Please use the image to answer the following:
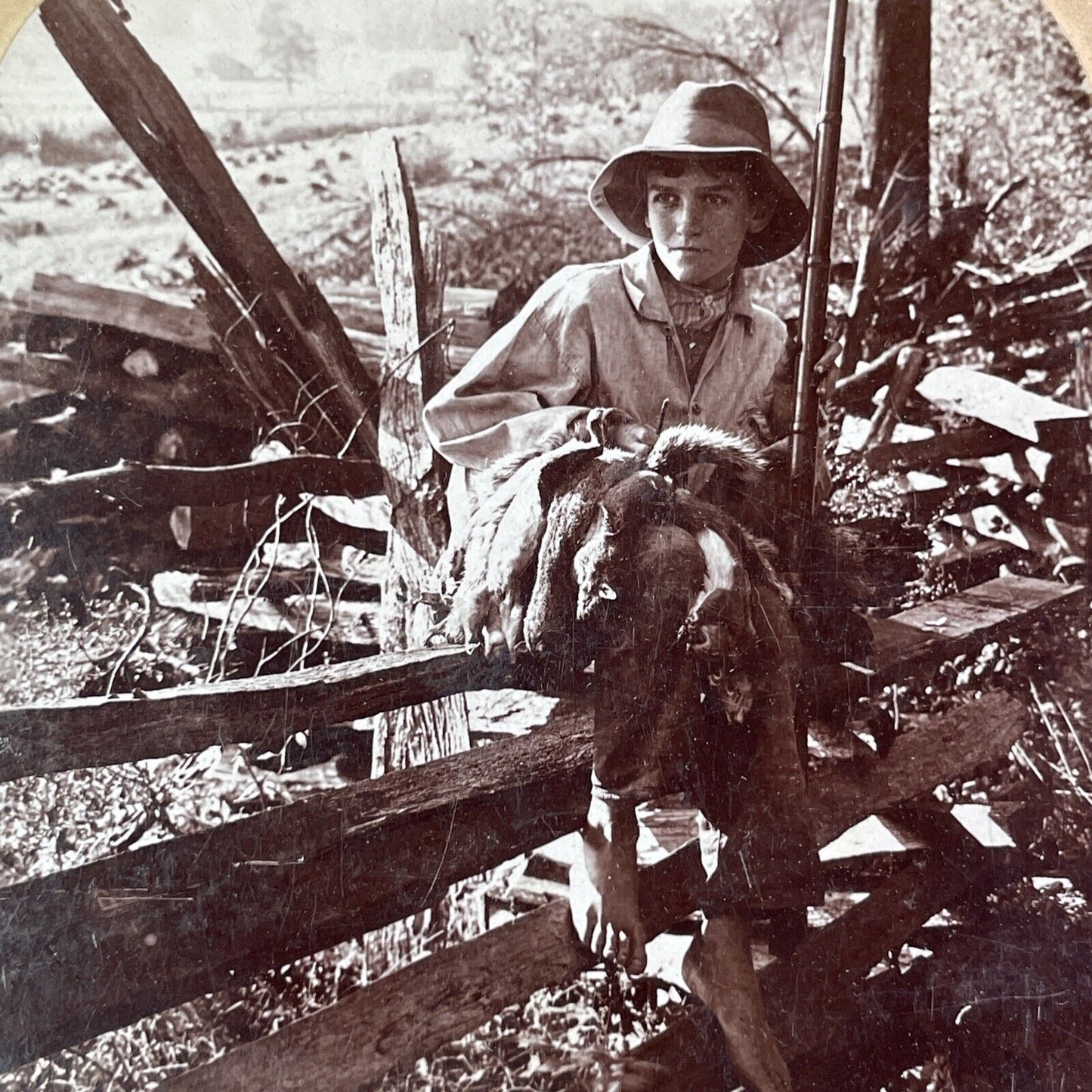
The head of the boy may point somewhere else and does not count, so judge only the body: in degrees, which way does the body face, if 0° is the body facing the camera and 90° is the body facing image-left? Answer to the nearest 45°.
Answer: approximately 0°
